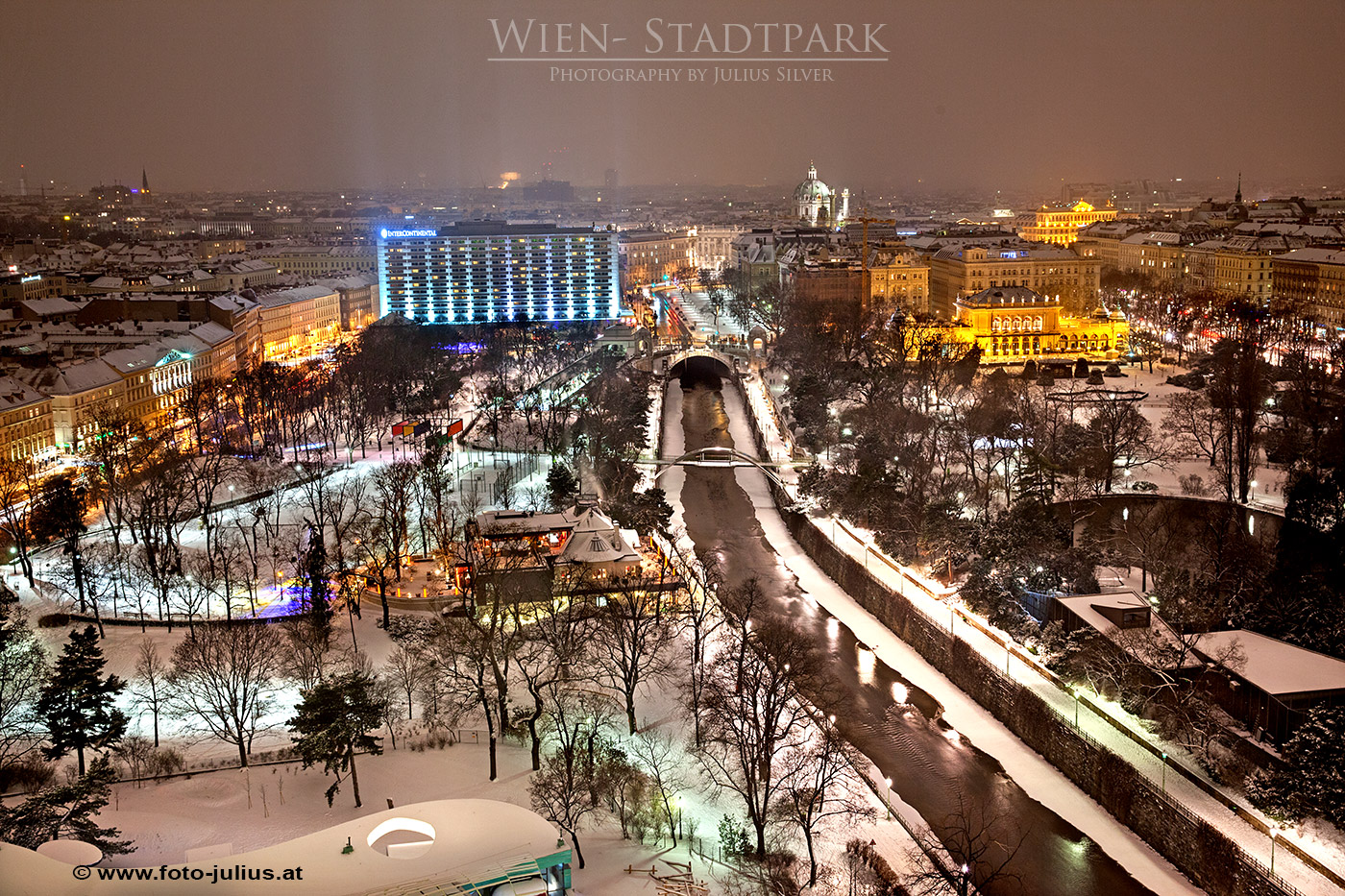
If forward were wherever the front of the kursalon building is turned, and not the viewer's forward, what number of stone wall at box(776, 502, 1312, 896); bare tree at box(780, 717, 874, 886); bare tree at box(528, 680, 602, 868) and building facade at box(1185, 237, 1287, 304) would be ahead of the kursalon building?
3

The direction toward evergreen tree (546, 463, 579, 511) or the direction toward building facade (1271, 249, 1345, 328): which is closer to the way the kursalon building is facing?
the evergreen tree

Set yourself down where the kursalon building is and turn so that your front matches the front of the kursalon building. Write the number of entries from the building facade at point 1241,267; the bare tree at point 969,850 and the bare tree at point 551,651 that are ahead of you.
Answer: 2

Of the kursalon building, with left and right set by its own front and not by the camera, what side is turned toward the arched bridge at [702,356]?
right

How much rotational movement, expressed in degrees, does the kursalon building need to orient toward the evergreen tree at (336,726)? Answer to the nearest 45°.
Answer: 0° — it already faces it

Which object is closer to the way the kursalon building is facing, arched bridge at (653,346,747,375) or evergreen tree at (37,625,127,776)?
the evergreen tree

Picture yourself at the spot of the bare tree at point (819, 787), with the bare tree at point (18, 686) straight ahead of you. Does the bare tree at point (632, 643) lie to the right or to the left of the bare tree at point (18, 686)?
right

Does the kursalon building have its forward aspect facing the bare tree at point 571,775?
yes

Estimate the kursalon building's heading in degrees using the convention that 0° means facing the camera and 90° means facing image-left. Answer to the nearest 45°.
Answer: approximately 0°

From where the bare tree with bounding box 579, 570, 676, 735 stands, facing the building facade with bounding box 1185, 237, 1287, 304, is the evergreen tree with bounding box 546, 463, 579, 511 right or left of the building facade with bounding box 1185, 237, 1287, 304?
left
